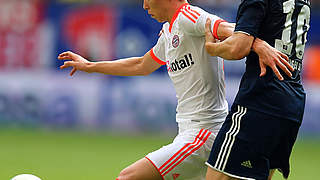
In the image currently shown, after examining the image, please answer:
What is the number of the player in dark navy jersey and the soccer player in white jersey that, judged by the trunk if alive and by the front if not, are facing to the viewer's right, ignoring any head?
0

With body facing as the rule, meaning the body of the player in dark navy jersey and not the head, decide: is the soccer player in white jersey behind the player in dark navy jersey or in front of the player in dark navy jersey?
in front

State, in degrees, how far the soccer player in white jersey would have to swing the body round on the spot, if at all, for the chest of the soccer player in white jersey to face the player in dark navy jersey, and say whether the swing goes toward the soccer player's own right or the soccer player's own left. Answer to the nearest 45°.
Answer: approximately 90° to the soccer player's own left

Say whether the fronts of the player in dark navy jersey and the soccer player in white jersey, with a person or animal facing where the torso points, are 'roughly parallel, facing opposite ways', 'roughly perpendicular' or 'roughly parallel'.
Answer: roughly perpendicular

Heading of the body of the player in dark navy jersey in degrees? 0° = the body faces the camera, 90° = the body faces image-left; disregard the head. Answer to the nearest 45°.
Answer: approximately 135°
